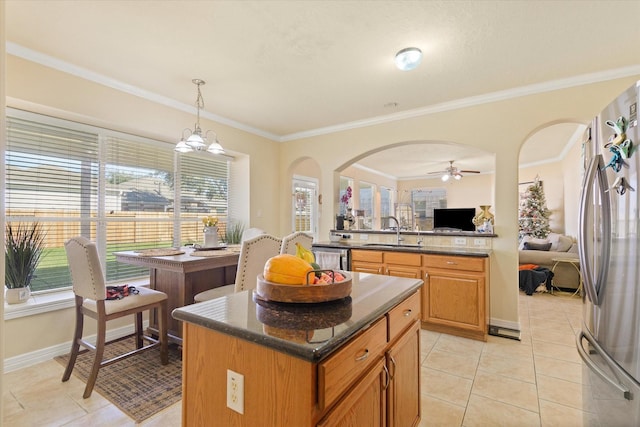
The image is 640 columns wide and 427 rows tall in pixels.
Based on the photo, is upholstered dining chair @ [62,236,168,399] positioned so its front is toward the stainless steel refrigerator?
no

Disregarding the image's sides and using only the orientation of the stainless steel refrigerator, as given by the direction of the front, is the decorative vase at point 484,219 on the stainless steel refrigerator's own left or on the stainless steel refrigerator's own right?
on the stainless steel refrigerator's own right

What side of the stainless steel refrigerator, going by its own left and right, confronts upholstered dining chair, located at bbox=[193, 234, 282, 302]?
front

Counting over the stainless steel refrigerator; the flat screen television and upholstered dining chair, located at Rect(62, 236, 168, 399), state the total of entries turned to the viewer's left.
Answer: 1

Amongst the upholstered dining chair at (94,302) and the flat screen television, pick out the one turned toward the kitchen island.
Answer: the flat screen television

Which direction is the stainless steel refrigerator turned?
to the viewer's left

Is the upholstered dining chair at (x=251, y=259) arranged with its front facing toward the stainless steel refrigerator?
no

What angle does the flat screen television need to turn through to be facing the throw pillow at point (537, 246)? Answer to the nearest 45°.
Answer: approximately 135° to its left

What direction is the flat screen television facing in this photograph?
toward the camera

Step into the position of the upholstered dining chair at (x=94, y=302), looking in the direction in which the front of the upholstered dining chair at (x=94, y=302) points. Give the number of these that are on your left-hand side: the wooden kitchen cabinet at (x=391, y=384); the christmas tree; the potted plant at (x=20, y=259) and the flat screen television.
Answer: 1

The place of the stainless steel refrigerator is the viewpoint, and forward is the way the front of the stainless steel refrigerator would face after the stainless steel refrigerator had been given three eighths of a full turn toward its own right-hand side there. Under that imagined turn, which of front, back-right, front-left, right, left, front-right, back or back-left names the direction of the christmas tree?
front-left

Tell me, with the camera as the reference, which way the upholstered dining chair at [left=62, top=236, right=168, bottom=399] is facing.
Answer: facing away from the viewer and to the right of the viewer

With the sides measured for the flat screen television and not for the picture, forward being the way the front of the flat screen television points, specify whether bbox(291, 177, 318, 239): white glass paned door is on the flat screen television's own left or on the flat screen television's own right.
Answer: on the flat screen television's own right

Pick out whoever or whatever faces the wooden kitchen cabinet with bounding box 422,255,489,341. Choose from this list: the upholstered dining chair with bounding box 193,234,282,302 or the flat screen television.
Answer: the flat screen television

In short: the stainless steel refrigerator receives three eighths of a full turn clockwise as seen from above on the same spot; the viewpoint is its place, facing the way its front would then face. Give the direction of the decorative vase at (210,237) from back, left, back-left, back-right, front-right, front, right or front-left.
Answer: back-left

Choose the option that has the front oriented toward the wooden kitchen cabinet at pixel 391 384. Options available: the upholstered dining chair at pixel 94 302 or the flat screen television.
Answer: the flat screen television

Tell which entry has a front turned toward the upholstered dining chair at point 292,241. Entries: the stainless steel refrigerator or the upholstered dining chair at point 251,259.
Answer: the stainless steel refrigerator
